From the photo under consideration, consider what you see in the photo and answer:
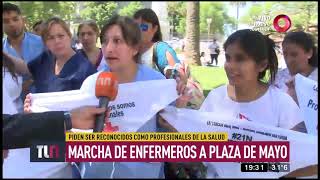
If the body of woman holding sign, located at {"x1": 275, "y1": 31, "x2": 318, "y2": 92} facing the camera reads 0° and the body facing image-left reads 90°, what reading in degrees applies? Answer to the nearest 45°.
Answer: approximately 45°

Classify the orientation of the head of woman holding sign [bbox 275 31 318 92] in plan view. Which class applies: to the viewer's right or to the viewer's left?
to the viewer's left
